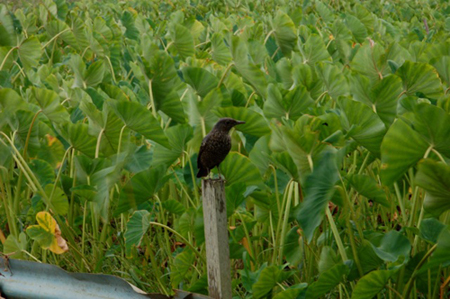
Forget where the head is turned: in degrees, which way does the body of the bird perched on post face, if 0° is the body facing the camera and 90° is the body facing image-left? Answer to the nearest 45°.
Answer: approximately 270°
